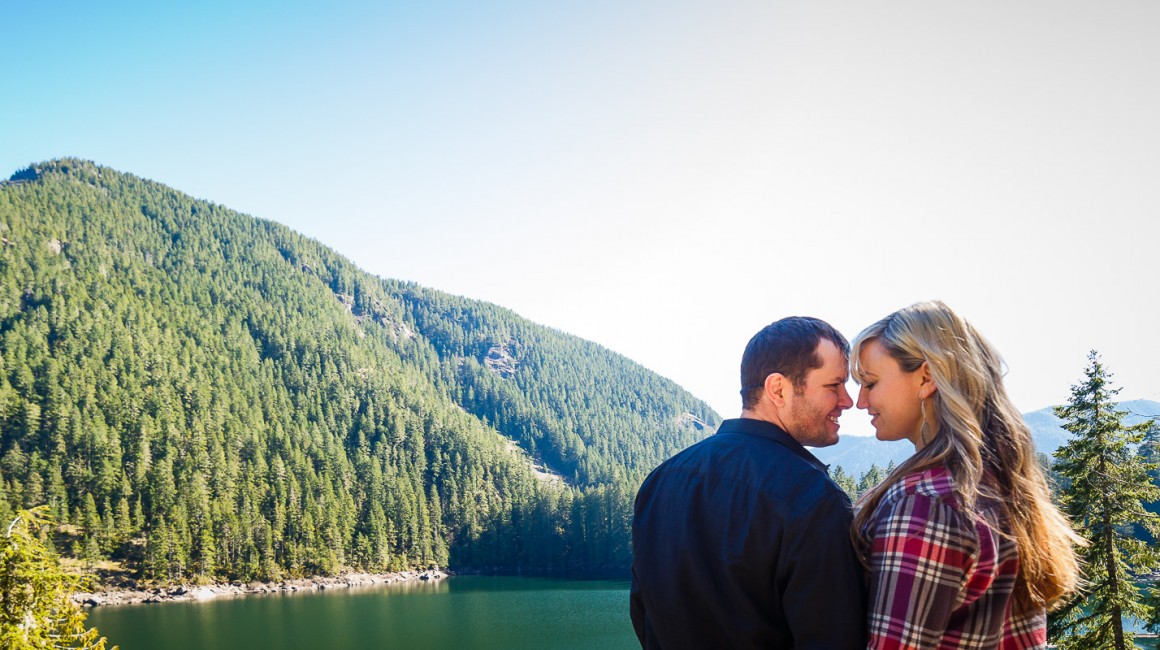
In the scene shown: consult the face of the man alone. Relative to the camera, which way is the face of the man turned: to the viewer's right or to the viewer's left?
to the viewer's right

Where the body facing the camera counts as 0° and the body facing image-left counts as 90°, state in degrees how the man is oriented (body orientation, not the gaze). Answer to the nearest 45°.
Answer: approximately 225°

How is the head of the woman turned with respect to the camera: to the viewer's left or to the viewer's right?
to the viewer's left
